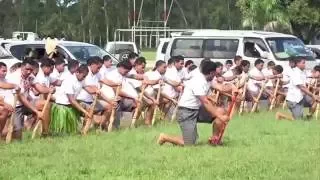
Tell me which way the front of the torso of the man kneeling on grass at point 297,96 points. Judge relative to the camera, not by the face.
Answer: to the viewer's right
